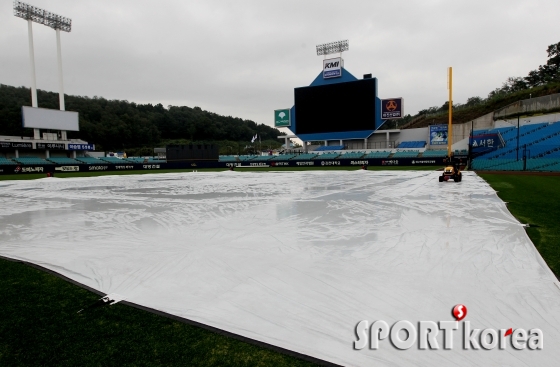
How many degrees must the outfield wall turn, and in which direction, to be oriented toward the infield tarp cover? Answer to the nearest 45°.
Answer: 0° — it already faces it

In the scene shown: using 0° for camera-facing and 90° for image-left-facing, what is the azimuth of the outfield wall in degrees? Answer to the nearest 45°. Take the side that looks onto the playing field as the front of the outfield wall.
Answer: approximately 0°

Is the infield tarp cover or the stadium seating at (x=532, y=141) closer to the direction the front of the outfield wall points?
the infield tarp cover

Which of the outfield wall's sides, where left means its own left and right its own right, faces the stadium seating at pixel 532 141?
left
